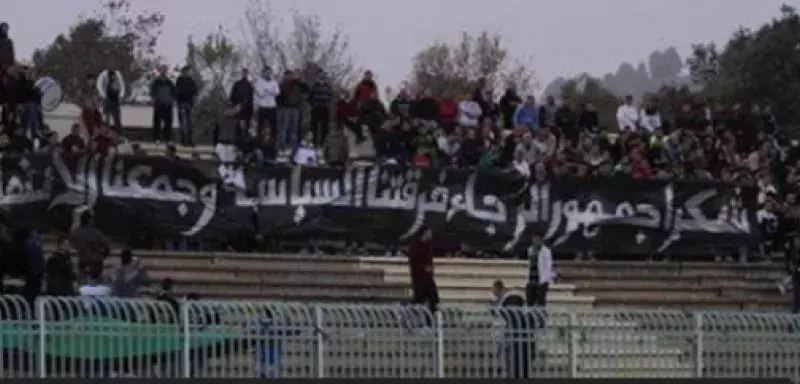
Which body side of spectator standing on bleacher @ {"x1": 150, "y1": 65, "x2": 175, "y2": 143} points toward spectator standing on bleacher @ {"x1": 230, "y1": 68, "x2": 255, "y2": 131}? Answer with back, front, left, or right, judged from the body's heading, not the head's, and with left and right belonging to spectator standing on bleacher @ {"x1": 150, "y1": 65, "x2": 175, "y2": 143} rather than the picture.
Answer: left

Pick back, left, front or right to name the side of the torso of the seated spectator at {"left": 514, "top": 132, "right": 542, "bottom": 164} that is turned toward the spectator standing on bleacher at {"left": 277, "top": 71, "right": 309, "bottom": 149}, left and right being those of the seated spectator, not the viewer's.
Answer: right

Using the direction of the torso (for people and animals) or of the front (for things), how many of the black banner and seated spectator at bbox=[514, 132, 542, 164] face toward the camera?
2

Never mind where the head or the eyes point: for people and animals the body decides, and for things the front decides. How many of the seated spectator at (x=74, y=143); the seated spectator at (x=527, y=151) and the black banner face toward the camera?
3

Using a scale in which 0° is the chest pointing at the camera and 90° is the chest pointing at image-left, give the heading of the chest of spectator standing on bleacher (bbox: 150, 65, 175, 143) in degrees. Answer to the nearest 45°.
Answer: approximately 0°

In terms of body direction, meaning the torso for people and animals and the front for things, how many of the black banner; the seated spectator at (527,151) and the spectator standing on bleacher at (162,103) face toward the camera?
3

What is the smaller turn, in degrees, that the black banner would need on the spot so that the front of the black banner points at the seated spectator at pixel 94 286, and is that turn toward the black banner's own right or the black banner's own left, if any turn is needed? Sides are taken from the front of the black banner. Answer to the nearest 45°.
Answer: approximately 45° to the black banner's own right

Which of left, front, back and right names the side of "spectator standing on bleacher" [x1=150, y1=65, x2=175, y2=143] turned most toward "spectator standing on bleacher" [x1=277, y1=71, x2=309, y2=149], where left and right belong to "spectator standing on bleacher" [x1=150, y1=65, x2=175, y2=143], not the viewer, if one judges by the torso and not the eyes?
left
